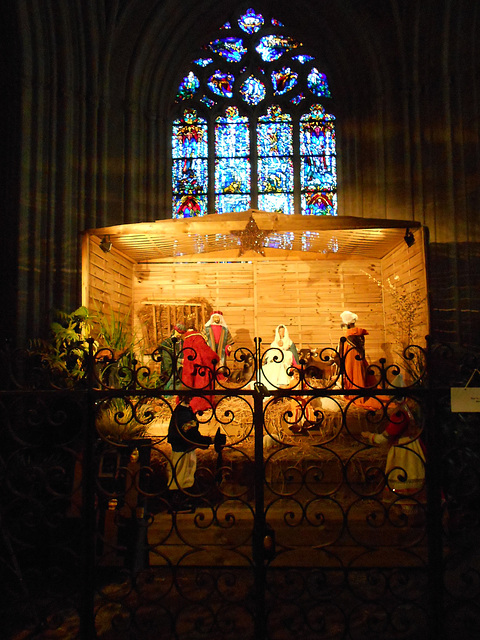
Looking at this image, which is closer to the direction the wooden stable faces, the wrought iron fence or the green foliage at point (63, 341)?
the wrought iron fence

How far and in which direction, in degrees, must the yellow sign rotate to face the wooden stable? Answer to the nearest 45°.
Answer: approximately 135° to its right

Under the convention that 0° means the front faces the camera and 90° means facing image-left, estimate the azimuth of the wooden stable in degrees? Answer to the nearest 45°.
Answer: approximately 0°

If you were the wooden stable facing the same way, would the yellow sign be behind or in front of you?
in front

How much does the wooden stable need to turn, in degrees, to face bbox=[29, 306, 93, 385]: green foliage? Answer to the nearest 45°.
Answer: approximately 45° to its right

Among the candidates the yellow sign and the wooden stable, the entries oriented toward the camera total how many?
2

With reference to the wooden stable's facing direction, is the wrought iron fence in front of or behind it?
in front

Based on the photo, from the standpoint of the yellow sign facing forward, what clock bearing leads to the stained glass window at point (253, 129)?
The stained glass window is roughly at 5 o'clock from the yellow sign.
